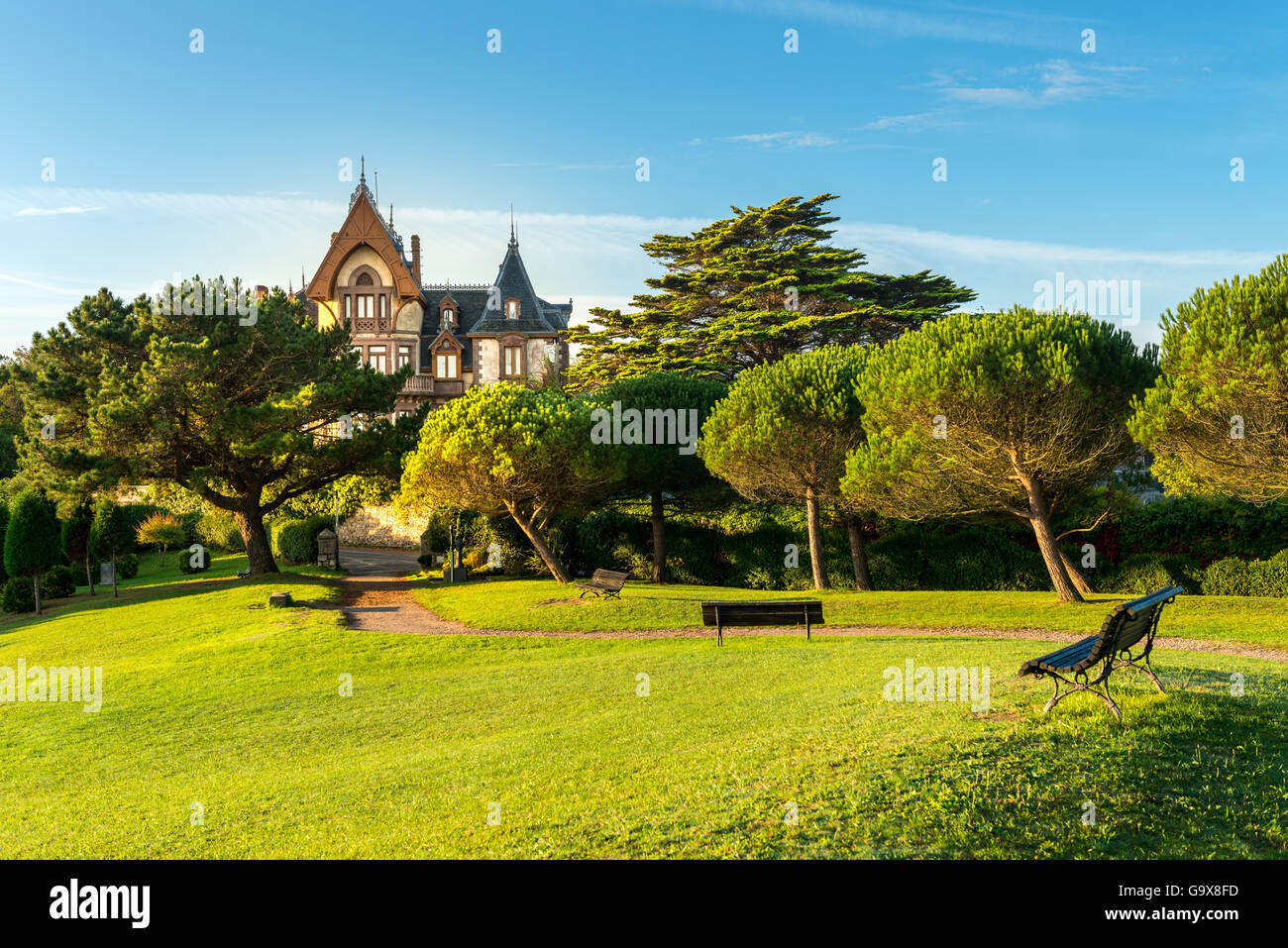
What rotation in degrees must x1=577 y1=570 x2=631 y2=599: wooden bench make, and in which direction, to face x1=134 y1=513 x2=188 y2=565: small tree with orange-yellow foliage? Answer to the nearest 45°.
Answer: approximately 90° to its right

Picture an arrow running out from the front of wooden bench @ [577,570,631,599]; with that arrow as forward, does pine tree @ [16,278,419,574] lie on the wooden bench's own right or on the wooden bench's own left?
on the wooden bench's own right

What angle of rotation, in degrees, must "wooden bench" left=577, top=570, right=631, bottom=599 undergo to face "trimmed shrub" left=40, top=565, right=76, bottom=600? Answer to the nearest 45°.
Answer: approximately 90° to its right

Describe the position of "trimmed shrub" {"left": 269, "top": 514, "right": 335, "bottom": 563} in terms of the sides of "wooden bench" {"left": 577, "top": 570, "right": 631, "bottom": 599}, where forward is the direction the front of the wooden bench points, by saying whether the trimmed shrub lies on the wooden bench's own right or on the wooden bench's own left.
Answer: on the wooden bench's own right

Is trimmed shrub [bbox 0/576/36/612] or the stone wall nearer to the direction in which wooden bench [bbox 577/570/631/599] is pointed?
the trimmed shrub

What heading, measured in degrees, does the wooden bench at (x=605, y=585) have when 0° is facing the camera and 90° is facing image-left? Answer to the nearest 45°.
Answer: approximately 45°

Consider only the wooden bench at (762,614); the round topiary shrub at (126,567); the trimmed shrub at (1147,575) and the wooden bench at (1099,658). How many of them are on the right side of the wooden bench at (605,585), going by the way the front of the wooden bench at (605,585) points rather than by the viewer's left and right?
1
